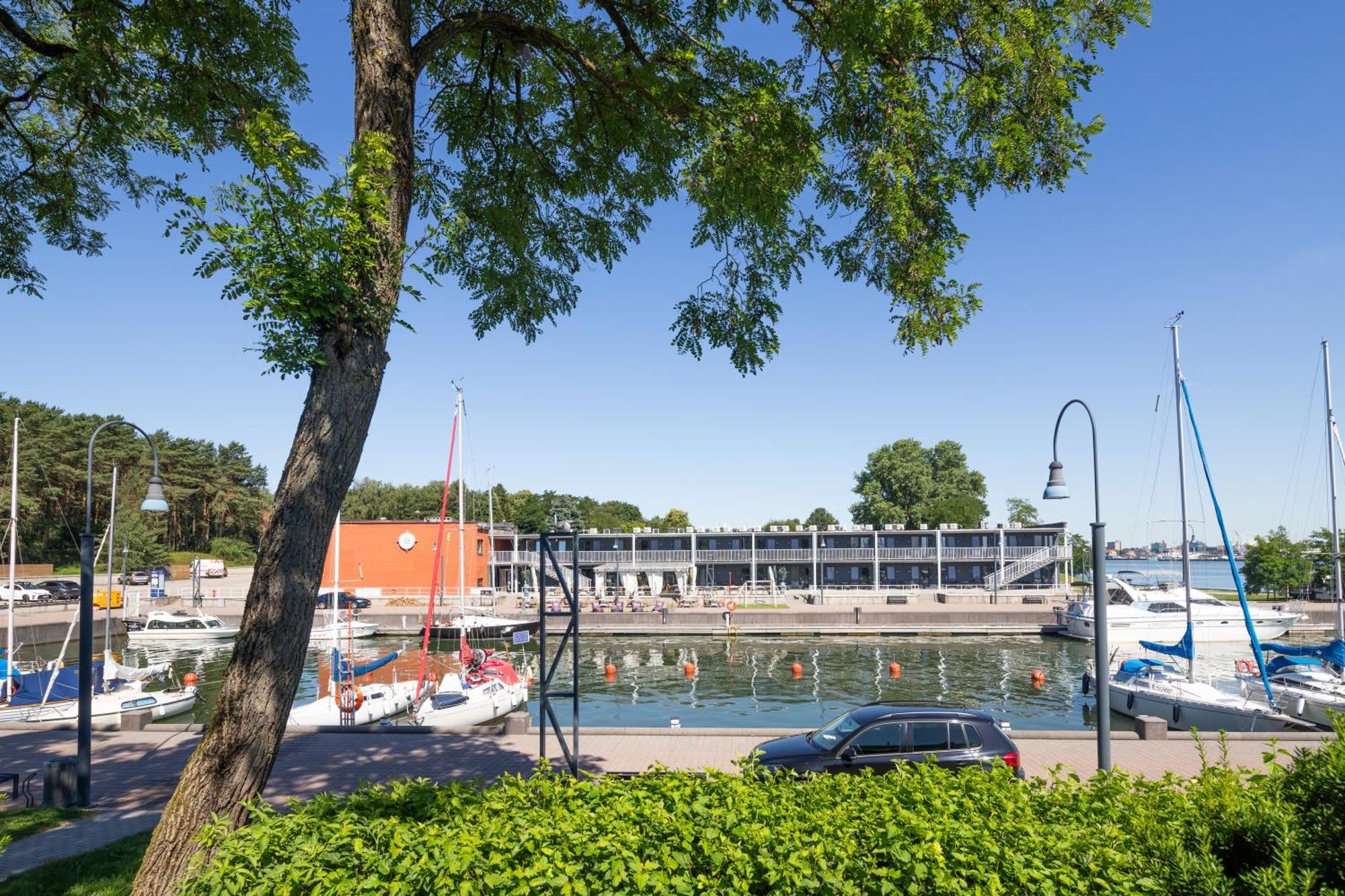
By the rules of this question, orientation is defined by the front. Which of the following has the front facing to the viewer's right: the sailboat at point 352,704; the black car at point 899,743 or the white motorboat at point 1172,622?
the white motorboat

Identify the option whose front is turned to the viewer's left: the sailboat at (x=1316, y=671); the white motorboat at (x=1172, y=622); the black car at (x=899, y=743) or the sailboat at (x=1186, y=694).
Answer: the black car

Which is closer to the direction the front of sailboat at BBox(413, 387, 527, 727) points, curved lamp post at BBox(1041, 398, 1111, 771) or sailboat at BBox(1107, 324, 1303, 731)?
the curved lamp post

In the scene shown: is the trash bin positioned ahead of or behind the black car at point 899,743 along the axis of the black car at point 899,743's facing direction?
ahead

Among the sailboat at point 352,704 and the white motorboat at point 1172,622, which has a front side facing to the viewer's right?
the white motorboat

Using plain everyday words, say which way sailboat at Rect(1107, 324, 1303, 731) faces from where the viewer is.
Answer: facing the viewer and to the right of the viewer

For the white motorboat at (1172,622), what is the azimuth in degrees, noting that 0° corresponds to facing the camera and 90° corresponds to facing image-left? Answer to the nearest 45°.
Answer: approximately 270°

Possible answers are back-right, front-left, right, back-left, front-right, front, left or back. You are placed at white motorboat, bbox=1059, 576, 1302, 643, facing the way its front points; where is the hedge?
right
